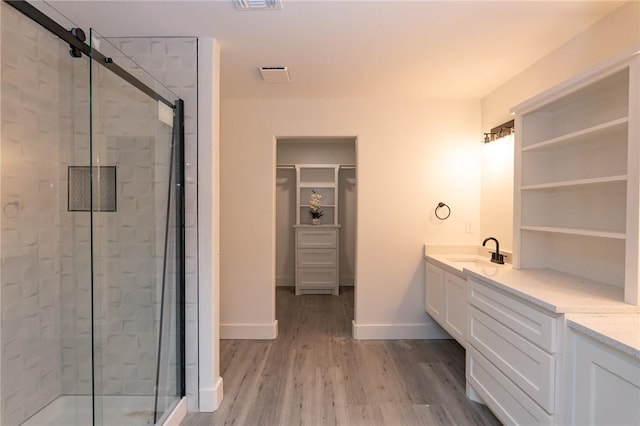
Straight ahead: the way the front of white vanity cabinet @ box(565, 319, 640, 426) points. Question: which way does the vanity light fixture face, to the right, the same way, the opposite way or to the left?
the same way

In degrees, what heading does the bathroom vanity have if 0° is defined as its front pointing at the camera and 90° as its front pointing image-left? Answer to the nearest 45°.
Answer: approximately 45°

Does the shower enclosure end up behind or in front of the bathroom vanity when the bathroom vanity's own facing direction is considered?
in front

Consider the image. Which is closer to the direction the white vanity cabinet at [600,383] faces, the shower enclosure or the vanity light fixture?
the shower enclosure

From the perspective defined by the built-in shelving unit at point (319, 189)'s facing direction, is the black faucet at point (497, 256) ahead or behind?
ahead

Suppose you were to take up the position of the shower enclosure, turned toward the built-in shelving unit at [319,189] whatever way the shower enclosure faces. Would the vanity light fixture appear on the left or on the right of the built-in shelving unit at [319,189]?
right

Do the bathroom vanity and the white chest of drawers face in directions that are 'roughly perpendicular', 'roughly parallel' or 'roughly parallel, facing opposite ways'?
roughly perpendicular

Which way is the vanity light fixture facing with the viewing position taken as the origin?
facing the viewer and to the left of the viewer

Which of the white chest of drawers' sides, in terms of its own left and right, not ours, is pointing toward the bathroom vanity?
front

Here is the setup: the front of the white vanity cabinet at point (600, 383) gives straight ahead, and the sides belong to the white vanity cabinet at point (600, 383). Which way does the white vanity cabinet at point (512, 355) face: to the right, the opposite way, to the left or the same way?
the same way

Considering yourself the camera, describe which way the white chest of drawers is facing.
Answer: facing the viewer

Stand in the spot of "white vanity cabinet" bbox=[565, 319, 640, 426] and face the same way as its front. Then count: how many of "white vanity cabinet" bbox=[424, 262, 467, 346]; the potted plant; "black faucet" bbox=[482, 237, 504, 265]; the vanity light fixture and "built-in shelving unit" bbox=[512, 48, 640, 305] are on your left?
0

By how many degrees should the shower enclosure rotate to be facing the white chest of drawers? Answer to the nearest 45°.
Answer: approximately 90° to its left

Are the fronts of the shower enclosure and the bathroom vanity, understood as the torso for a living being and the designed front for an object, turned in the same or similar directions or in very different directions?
very different directions

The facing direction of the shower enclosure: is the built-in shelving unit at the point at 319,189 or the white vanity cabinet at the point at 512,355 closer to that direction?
the white vanity cabinet

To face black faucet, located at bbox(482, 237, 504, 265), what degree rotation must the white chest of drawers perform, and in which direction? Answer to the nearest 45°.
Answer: approximately 45° to its left

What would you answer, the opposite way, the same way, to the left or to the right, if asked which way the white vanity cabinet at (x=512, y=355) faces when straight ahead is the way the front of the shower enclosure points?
the opposite way
